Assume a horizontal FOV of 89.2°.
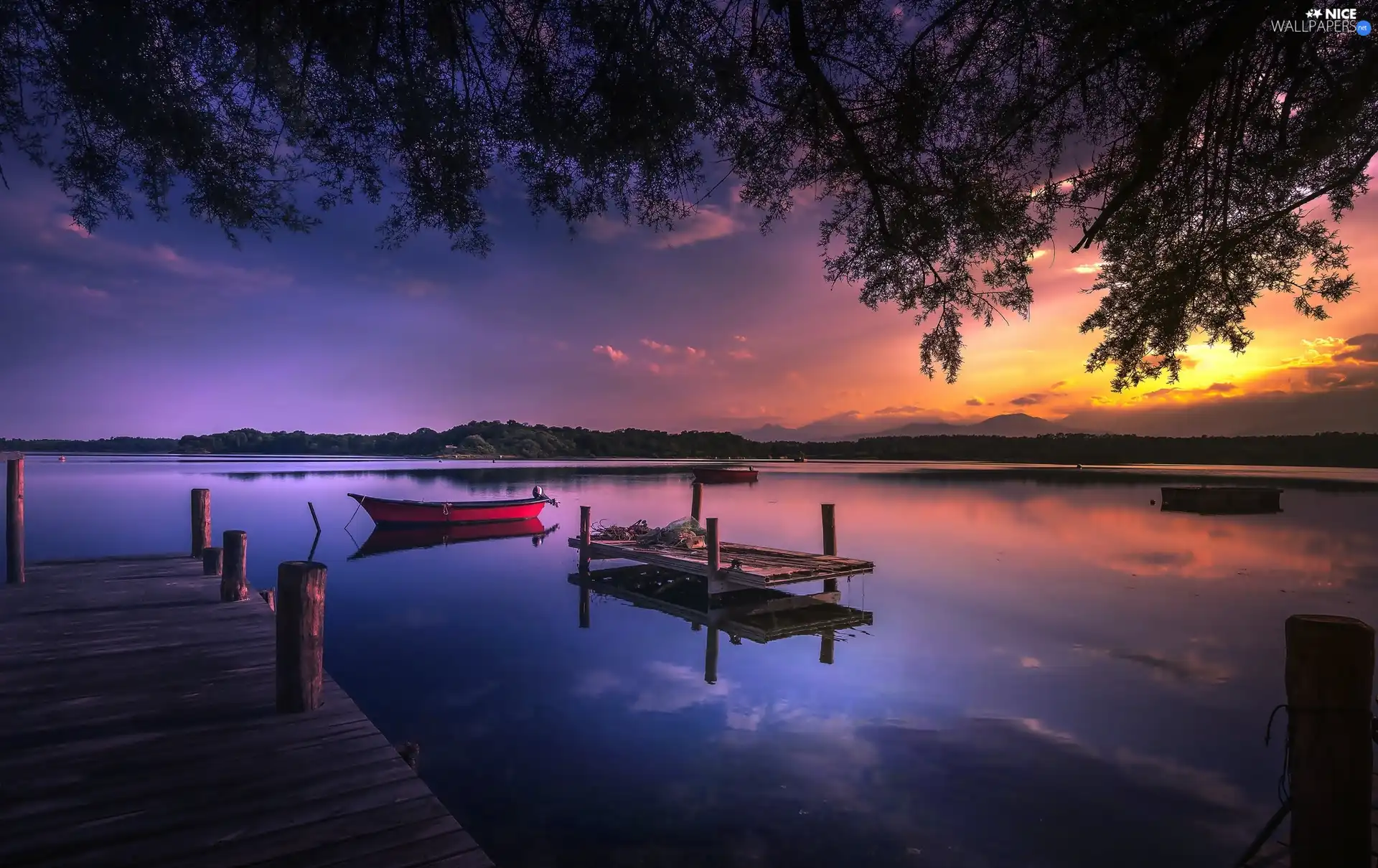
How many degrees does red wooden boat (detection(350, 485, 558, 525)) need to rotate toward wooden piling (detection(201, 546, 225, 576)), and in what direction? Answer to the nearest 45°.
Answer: approximately 90° to its left

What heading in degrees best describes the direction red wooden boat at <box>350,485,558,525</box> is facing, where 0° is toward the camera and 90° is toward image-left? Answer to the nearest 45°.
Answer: approximately 90°

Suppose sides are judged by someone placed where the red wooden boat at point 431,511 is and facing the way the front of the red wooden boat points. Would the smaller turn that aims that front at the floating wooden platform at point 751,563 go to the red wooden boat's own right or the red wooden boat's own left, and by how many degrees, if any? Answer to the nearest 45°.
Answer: approximately 90° to the red wooden boat's own left

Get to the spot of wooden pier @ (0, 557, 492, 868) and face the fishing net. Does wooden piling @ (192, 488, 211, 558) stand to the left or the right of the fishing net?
left

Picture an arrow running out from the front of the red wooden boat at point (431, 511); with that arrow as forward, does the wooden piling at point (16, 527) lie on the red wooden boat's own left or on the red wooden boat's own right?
on the red wooden boat's own left

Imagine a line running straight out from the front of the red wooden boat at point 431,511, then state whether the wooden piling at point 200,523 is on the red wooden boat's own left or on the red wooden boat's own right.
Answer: on the red wooden boat's own left

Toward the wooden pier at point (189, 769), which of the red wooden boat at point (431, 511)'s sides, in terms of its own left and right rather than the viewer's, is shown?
left

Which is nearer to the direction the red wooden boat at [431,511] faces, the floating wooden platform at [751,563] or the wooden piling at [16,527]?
the wooden piling

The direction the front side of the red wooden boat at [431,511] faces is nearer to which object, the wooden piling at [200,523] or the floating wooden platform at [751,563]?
the wooden piling

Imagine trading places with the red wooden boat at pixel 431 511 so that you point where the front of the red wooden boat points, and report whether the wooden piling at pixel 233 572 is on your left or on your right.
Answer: on your left

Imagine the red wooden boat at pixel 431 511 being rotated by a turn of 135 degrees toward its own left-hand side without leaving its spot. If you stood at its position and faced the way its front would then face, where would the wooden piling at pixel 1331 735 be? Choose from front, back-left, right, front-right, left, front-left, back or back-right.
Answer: front-right
